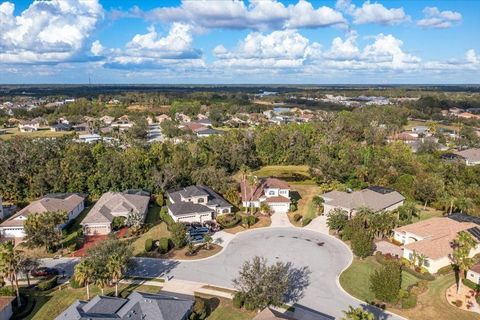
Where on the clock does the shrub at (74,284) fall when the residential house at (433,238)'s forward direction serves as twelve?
The shrub is roughly at 12 o'clock from the residential house.

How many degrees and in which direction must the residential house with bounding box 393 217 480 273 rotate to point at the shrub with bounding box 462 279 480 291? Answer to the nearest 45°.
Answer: approximately 90° to its left

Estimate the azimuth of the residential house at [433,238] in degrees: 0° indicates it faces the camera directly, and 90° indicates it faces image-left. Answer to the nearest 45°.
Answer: approximately 45°

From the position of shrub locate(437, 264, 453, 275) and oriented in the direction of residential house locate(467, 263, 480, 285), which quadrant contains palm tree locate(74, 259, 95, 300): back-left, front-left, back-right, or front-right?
back-right

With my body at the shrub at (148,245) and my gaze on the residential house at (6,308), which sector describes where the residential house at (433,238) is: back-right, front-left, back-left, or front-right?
back-left

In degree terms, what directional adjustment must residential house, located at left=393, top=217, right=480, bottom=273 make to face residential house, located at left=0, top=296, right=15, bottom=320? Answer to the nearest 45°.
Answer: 0° — it already faces it

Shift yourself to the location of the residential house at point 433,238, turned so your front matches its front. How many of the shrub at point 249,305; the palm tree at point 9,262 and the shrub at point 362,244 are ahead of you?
3

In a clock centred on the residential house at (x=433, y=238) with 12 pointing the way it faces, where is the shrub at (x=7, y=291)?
The shrub is roughly at 12 o'clock from the residential house.

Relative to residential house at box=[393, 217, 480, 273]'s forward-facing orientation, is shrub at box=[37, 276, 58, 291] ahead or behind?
ahead

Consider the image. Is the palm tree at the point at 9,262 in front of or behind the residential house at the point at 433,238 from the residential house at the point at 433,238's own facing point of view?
in front

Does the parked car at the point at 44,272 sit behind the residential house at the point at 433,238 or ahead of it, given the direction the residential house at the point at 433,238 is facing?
ahead

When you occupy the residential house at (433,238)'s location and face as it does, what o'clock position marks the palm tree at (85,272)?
The palm tree is roughly at 12 o'clock from the residential house.

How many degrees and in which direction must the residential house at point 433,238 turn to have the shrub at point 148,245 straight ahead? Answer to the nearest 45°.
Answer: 0° — it already faces it

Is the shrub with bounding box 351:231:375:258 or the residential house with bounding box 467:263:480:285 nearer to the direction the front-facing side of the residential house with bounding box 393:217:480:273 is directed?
the shrub

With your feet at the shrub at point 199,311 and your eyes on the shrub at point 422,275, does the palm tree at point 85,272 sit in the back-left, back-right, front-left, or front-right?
back-left
